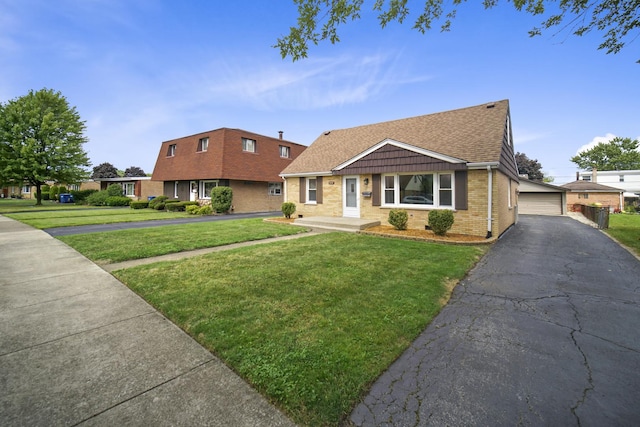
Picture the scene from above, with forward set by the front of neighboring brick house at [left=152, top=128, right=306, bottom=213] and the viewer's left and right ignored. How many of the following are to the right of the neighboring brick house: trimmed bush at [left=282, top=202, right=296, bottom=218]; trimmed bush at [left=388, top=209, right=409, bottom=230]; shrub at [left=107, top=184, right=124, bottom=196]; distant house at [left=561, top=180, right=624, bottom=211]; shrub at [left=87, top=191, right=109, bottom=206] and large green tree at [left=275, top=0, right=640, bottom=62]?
2

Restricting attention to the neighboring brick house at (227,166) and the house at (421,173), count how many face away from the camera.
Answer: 0

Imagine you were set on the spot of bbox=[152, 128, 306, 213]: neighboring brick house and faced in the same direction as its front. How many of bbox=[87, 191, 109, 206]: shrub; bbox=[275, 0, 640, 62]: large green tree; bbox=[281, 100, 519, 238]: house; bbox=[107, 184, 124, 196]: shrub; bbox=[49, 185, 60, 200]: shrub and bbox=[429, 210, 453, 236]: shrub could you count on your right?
3

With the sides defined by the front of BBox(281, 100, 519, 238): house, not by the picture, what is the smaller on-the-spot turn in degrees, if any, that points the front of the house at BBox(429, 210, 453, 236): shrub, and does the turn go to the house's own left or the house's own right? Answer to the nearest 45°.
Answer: approximately 45° to the house's own left

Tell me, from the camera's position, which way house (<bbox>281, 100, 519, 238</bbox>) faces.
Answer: facing the viewer and to the left of the viewer

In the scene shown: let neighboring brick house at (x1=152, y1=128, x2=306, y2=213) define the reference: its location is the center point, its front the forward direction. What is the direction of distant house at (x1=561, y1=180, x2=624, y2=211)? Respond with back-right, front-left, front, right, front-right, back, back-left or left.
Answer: back-left

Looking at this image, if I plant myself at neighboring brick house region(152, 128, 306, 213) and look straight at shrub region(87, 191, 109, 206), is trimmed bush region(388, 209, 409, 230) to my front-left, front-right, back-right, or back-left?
back-left

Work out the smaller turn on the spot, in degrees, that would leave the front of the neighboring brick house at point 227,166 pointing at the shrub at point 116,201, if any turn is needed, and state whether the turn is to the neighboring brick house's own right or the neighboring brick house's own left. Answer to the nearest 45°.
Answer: approximately 90° to the neighboring brick house's own right

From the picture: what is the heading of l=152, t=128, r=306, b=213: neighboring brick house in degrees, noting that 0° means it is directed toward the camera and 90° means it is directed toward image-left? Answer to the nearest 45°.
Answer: approximately 45°

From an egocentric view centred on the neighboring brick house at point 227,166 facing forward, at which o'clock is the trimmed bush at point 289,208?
The trimmed bush is roughly at 10 o'clock from the neighboring brick house.

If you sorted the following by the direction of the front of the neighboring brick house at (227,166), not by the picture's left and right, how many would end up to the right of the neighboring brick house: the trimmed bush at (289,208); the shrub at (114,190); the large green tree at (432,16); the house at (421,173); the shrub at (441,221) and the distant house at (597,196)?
1
